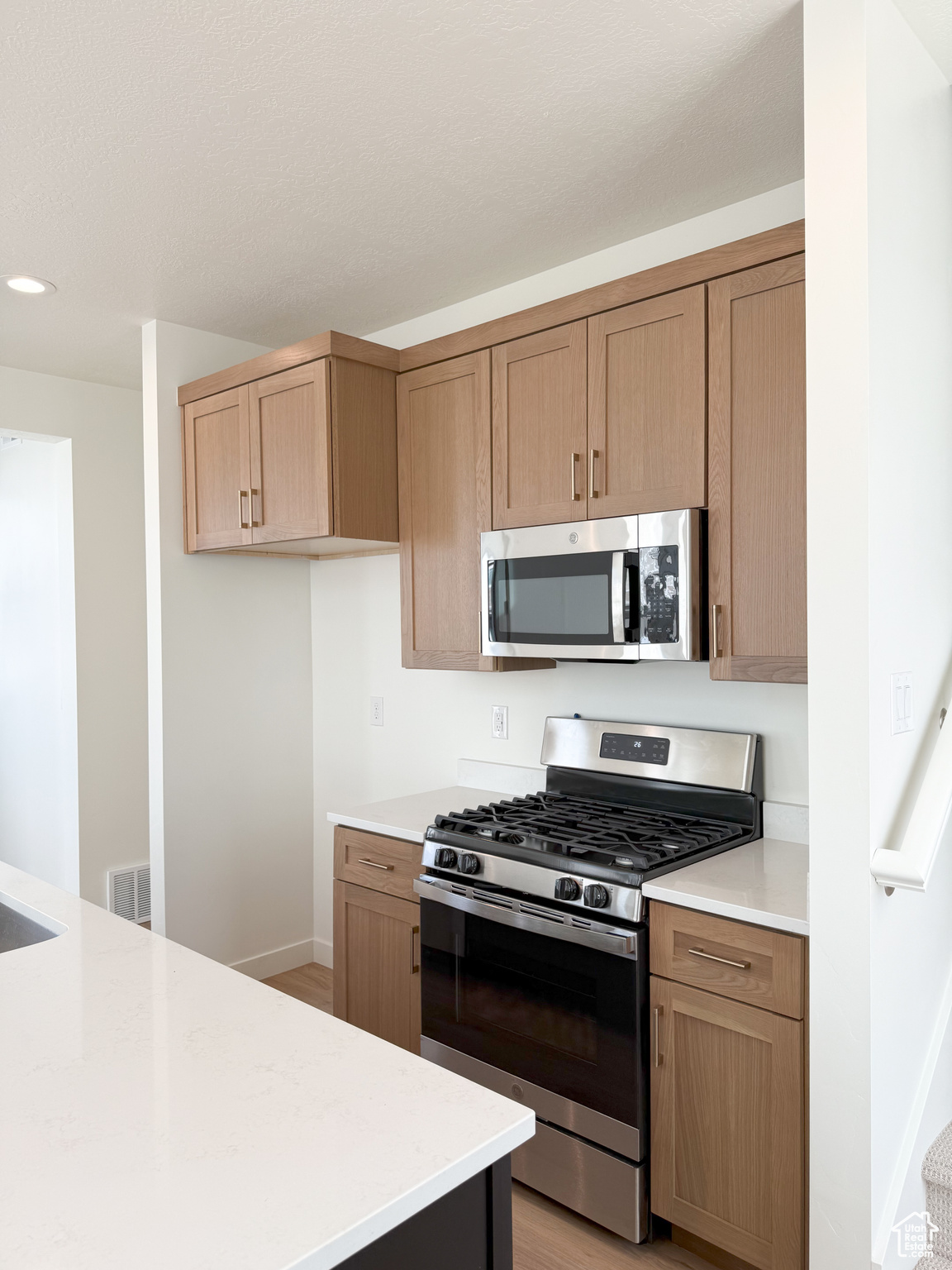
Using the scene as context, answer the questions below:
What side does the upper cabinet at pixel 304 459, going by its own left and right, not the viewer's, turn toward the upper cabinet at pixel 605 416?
left

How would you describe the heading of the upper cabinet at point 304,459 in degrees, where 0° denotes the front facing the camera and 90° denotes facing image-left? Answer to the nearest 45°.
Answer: approximately 45°

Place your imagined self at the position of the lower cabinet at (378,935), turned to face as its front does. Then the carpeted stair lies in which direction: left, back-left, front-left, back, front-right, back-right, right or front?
left

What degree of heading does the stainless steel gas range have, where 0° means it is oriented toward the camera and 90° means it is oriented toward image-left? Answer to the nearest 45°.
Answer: approximately 45°

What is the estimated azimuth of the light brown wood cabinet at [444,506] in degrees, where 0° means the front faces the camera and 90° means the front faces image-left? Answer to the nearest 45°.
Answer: approximately 45°

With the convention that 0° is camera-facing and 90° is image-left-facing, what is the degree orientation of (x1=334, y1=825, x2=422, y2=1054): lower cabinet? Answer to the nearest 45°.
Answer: approximately 45°

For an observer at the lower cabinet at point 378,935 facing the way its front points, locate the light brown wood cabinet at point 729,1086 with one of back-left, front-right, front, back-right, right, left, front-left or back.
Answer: left
